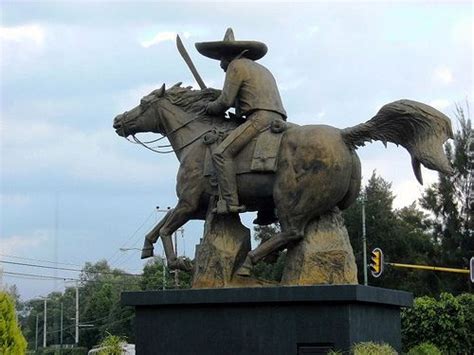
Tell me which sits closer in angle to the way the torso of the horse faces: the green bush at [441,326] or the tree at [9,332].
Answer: the tree

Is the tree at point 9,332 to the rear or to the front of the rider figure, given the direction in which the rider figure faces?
to the front

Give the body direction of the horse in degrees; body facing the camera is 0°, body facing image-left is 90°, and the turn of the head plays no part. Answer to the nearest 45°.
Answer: approximately 90°

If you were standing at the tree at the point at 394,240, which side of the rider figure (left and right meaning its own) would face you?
right

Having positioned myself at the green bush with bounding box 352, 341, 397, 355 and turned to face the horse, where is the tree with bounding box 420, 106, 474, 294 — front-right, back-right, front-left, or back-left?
front-right

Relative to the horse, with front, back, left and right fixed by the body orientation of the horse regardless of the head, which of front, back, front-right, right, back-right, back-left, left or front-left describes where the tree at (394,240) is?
right

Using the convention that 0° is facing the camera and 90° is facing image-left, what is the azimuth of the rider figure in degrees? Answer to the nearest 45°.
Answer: approximately 90°

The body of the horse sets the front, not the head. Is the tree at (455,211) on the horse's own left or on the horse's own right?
on the horse's own right

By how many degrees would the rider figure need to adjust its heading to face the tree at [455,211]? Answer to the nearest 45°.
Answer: approximately 90° to its right
